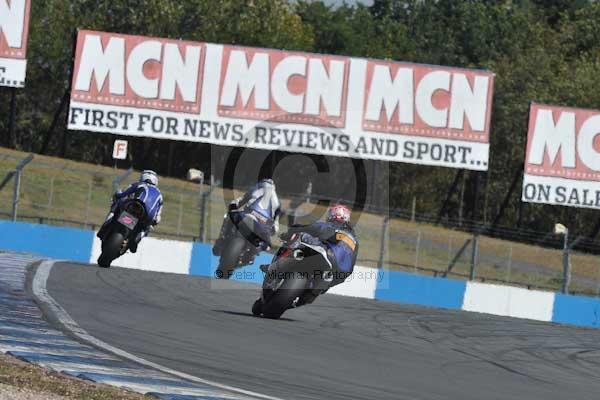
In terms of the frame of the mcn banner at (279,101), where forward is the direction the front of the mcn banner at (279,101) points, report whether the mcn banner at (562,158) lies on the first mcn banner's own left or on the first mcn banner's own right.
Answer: on the first mcn banner's own left

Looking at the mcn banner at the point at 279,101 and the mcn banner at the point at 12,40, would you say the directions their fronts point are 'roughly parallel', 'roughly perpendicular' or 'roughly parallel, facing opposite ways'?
roughly parallel

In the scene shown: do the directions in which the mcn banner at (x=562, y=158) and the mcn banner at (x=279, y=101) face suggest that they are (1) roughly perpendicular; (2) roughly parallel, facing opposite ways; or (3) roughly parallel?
roughly parallel

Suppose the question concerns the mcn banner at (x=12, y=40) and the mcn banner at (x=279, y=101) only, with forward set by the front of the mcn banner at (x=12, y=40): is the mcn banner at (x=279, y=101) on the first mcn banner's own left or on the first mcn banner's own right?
on the first mcn banner's own left

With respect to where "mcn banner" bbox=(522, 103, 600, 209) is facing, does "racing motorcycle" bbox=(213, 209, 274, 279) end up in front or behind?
in front

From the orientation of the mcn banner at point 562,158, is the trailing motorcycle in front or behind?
in front

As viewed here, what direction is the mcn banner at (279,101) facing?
toward the camera

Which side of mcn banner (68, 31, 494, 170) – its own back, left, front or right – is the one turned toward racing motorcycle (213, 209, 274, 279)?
front

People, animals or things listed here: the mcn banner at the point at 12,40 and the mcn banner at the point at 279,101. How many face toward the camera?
2

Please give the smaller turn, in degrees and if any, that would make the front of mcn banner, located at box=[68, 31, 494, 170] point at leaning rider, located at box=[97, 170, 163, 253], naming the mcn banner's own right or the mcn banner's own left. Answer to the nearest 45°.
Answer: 0° — it already faces them

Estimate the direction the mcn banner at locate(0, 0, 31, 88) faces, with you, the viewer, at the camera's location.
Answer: facing the viewer

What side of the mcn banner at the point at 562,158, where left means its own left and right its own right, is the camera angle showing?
front

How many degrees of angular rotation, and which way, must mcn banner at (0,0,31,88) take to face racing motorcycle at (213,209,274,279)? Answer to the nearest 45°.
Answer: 0° — it already faces it

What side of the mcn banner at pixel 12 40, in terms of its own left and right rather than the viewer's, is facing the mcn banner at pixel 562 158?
left

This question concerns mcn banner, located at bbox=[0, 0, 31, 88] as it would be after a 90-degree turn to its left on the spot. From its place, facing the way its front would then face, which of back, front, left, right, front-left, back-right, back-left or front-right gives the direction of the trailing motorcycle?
right
